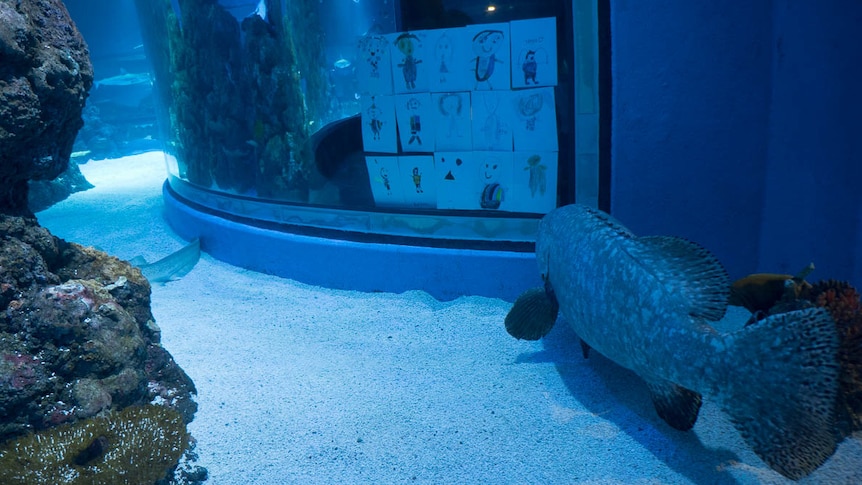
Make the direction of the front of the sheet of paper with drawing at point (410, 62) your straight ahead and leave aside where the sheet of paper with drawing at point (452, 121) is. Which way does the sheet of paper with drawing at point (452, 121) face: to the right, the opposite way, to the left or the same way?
the same way

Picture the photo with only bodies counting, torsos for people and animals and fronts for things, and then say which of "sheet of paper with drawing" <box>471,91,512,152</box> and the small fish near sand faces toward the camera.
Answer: the sheet of paper with drawing

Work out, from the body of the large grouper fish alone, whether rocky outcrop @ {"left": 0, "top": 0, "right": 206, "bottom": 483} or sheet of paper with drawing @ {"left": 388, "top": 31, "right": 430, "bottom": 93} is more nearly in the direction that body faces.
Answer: the sheet of paper with drawing

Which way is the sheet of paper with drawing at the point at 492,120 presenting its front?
toward the camera

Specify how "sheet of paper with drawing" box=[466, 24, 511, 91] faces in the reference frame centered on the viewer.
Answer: facing the viewer

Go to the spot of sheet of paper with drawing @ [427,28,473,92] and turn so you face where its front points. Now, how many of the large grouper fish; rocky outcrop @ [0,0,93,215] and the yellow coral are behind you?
0

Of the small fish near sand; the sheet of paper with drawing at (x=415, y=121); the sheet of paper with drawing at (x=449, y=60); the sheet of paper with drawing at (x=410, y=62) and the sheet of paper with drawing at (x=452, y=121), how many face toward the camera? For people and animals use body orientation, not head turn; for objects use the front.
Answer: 4

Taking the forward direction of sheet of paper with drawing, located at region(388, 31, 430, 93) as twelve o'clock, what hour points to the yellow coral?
The yellow coral is roughly at 1 o'clock from the sheet of paper with drawing.

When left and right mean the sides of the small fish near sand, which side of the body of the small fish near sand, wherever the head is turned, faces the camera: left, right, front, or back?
left

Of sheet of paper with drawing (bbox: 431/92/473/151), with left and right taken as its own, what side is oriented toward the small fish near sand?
right

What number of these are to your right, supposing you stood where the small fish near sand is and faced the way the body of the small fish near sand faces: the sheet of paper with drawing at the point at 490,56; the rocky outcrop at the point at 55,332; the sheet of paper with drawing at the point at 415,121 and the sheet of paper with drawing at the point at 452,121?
0

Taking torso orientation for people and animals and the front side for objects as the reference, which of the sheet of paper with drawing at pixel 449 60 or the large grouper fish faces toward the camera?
the sheet of paper with drawing

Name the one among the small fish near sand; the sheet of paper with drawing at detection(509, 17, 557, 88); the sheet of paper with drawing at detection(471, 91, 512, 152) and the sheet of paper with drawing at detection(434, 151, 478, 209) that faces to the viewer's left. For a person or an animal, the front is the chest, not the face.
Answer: the small fish near sand

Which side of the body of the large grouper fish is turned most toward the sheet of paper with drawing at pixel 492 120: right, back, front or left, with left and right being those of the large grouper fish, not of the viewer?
front

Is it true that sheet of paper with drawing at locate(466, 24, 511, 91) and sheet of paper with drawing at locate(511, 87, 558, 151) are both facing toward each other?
no

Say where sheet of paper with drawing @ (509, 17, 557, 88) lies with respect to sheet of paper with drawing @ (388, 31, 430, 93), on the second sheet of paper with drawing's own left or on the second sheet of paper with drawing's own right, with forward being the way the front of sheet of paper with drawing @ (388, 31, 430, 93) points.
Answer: on the second sheet of paper with drawing's own left

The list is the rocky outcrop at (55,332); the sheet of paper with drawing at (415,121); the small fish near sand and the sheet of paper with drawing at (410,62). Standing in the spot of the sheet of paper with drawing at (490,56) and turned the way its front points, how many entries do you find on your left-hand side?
0
